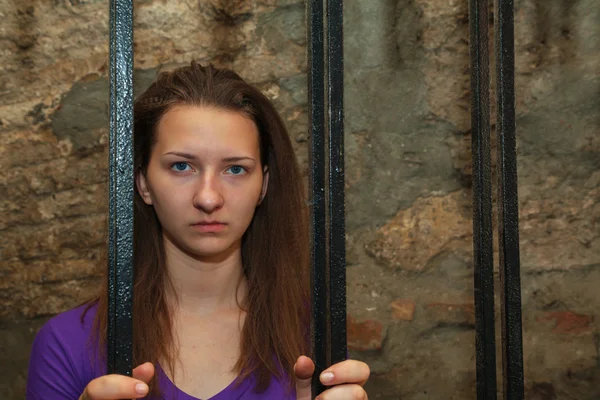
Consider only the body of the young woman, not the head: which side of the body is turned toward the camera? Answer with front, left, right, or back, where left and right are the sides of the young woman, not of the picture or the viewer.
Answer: front

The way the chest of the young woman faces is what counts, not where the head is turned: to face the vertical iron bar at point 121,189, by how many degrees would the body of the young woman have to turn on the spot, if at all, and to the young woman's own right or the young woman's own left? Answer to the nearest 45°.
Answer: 0° — they already face it

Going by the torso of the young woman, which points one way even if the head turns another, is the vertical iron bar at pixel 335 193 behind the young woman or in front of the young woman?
in front

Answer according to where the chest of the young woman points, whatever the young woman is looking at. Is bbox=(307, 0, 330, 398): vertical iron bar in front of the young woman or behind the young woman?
in front

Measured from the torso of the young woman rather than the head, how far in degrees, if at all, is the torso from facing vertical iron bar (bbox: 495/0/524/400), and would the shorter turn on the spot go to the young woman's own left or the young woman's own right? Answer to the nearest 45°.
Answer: approximately 45° to the young woman's own left

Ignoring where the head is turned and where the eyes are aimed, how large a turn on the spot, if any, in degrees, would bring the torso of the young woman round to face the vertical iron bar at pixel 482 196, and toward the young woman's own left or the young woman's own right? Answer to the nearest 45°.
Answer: approximately 45° to the young woman's own left
